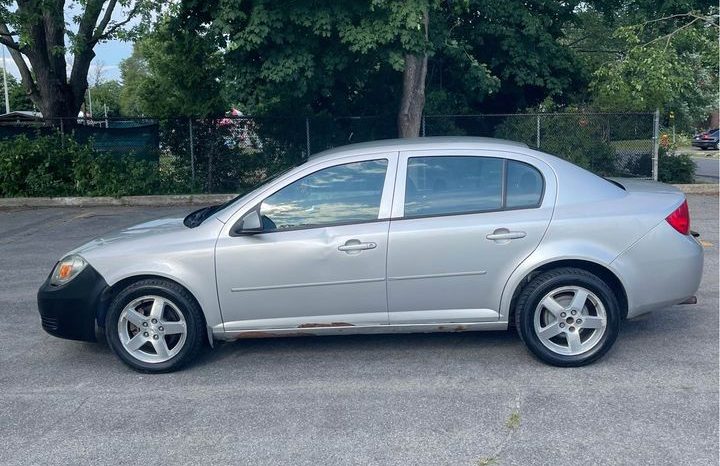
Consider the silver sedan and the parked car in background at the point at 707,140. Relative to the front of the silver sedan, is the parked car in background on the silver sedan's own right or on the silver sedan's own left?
on the silver sedan's own right

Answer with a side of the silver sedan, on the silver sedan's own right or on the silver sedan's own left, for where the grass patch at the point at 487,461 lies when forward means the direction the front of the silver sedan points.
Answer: on the silver sedan's own left

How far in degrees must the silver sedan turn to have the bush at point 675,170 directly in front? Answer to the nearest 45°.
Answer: approximately 135° to its right

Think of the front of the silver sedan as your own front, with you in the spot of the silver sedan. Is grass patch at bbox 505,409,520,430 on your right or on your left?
on your left

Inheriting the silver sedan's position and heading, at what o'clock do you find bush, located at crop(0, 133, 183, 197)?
The bush is roughly at 2 o'clock from the silver sedan.

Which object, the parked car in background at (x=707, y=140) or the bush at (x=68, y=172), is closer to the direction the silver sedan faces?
the bush

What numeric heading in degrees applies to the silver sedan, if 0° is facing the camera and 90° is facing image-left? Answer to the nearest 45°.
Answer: approximately 90°

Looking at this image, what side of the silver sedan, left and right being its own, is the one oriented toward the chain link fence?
right

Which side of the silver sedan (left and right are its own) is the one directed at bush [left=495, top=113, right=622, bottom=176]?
right
